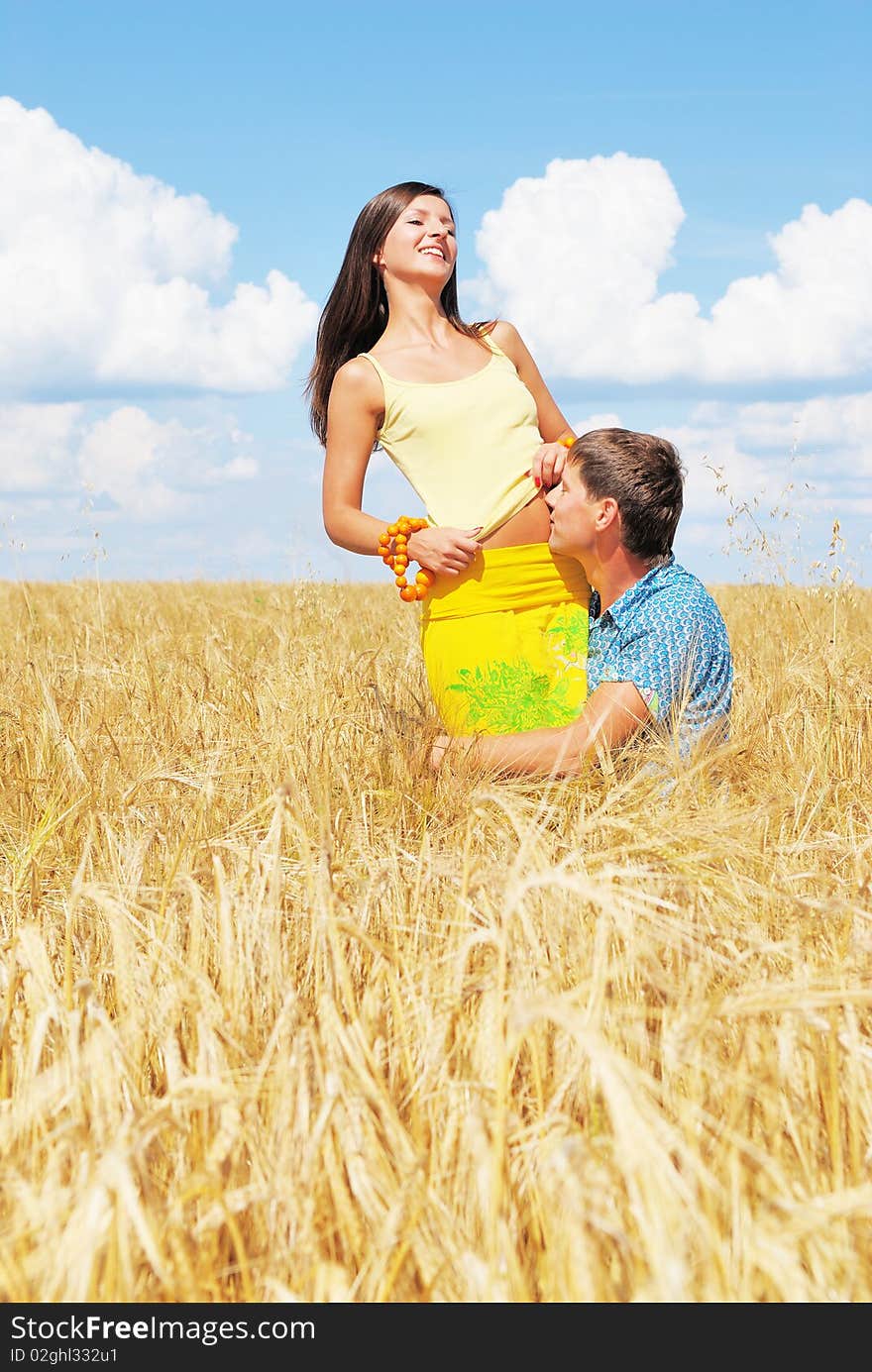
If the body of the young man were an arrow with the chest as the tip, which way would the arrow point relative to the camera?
to the viewer's left

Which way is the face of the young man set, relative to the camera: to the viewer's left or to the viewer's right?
to the viewer's left

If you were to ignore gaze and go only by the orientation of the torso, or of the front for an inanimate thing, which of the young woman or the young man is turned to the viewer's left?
the young man

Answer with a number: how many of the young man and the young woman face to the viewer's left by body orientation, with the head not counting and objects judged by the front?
1

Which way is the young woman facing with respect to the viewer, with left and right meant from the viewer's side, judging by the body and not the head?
facing the viewer and to the right of the viewer
